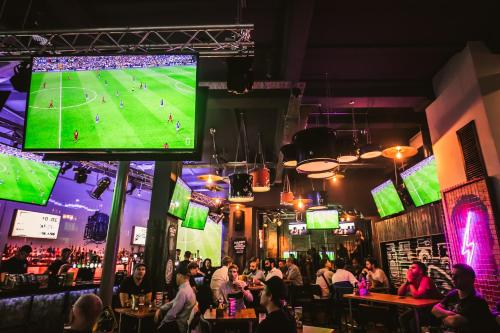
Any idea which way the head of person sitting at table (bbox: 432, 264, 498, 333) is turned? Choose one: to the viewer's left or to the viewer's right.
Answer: to the viewer's left

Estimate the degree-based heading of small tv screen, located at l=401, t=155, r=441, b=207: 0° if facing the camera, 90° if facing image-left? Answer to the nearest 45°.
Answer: approximately 45°

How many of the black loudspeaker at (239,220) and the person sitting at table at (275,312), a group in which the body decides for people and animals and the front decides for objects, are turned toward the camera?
1

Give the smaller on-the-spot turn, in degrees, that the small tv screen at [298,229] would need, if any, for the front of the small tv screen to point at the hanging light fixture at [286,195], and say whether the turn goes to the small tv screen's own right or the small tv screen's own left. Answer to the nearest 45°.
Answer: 0° — it already faces it

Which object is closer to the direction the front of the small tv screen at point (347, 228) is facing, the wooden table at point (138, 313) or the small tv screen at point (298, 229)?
the wooden table

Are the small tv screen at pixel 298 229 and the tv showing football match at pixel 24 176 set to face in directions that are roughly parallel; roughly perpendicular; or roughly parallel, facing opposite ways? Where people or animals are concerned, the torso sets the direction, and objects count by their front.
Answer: roughly perpendicular

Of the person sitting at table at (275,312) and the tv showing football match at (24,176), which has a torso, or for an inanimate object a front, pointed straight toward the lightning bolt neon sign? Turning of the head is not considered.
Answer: the tv showing football match

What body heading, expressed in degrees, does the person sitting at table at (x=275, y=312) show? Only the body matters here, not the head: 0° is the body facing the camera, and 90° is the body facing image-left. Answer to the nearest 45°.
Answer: approximately 135°

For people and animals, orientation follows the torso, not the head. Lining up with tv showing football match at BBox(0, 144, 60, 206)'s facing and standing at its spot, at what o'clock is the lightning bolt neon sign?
The lightning bolt neon sign is roughly at 12 o'clock from the tv showing football match.

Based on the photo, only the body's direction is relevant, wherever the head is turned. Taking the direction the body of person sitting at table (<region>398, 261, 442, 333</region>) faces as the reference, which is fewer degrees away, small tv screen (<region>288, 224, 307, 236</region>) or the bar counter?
the bar counter
